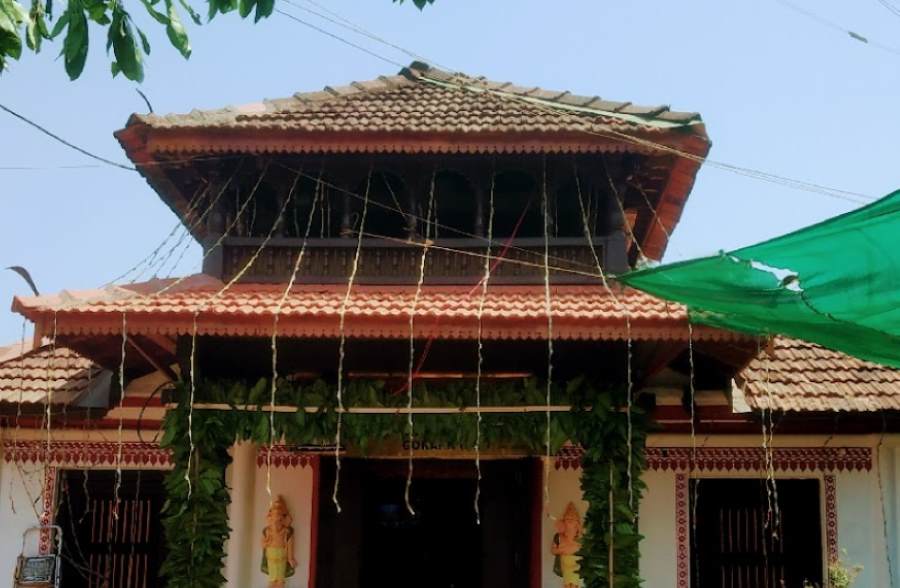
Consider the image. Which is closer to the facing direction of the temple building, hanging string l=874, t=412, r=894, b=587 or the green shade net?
the green shade net

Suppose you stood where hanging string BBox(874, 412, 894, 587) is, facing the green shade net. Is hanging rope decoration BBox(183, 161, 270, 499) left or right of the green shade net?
right

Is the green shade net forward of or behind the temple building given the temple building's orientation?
forward

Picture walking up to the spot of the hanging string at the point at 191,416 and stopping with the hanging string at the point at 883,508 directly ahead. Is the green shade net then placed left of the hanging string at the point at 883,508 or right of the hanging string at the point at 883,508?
right

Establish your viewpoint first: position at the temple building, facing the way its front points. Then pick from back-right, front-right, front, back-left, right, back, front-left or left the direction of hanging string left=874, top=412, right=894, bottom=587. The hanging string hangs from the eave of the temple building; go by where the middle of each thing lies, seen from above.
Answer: left

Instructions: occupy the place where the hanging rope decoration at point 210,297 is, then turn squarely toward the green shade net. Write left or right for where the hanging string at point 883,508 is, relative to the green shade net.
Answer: left

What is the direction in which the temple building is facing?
toward the camera
